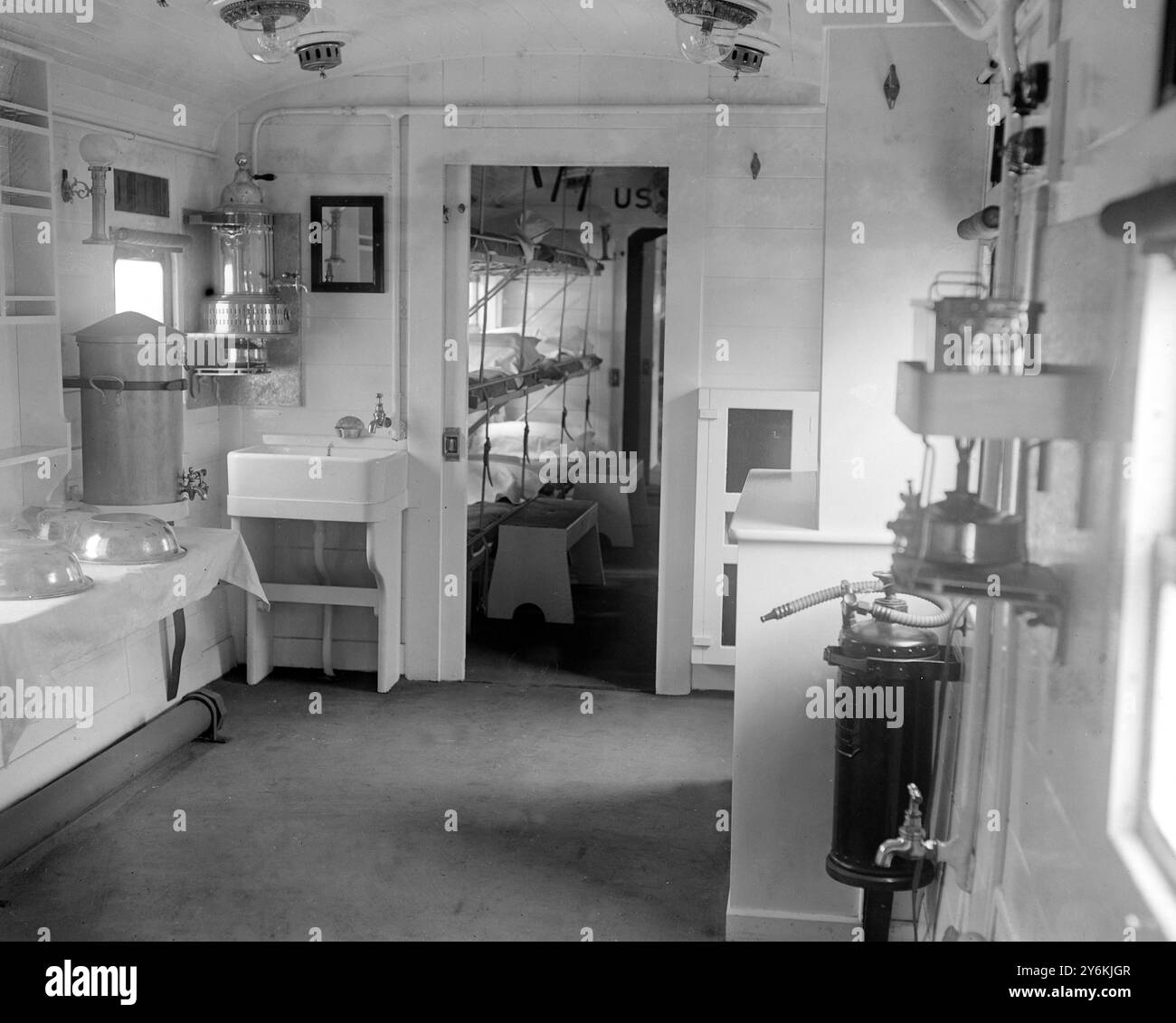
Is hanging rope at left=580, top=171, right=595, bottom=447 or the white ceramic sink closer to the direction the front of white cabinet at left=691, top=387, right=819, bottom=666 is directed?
the white ceramic sink

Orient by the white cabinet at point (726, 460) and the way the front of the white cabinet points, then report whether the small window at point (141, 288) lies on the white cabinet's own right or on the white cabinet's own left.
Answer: on the white cabinet's own right

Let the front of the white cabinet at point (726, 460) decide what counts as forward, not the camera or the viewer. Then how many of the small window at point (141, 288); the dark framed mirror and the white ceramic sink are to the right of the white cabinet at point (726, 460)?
3

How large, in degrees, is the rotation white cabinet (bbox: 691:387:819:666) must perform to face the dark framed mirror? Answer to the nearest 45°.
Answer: approximately 90° to its right

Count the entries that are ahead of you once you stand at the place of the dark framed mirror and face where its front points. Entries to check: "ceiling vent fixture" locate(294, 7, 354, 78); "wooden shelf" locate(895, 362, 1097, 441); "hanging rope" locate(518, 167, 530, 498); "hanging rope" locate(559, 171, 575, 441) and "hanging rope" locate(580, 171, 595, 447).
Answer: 2

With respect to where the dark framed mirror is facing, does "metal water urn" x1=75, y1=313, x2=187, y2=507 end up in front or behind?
in front

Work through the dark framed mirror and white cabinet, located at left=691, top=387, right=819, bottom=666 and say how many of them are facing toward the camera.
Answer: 2

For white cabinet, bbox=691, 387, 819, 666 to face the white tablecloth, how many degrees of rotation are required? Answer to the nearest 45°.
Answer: approximately 45° to its right

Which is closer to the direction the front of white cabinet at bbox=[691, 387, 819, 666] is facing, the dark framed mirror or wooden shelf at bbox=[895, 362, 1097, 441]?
the wooden shelf

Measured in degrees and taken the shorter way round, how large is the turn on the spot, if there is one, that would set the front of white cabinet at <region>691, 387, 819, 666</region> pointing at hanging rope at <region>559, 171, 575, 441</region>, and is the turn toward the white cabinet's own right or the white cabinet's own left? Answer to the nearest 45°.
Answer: approximately 180°
